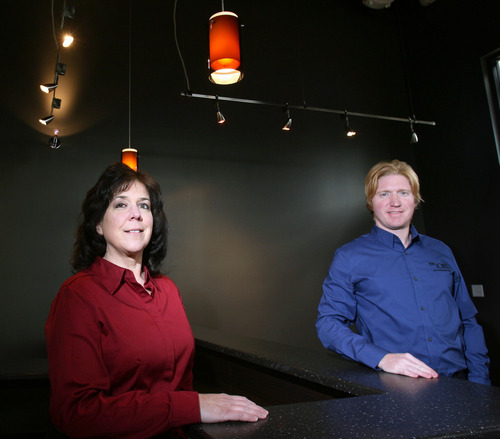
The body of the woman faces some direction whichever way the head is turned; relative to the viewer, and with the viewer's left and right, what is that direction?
facing the viewer and to the right of the viewer

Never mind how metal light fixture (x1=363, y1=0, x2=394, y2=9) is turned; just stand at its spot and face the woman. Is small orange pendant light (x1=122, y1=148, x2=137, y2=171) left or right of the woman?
right

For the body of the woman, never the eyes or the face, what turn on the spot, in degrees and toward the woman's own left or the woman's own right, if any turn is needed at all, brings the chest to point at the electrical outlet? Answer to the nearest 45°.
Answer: approximately 90° to the woman's own left

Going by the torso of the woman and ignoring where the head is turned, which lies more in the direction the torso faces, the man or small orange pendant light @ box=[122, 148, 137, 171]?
the man

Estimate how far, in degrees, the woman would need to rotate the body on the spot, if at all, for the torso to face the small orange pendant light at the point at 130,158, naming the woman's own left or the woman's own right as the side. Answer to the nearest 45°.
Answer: approximately 135° to the woman's own left

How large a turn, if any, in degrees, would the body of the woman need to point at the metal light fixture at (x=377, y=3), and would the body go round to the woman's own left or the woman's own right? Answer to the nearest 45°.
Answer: approximately 90° to the woman's own left
